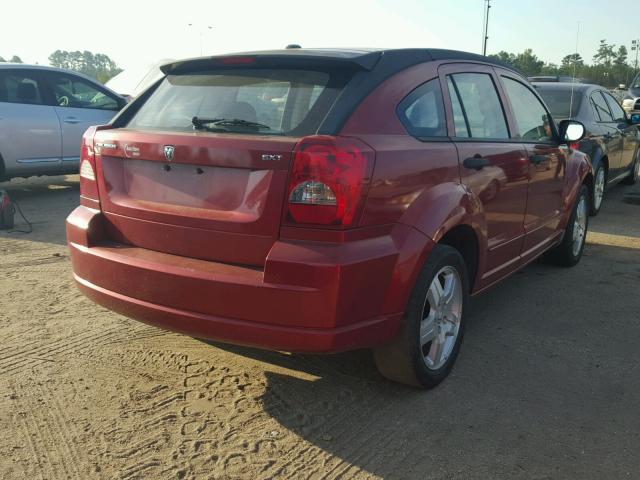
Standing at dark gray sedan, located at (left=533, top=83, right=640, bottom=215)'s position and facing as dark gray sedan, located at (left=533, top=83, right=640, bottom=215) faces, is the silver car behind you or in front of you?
behind

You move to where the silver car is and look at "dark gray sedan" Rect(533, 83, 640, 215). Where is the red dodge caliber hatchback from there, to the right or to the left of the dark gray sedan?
right

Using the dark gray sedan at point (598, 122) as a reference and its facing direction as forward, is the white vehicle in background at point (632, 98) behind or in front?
in front

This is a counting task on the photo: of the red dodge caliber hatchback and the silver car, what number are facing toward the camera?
0

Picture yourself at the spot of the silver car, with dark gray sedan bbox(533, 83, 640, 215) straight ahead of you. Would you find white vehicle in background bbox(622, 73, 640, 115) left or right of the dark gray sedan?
left

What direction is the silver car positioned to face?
to the viewer's right

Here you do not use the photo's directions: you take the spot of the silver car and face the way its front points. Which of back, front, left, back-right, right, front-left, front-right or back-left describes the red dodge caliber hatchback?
right

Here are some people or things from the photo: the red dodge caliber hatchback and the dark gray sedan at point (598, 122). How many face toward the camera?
0

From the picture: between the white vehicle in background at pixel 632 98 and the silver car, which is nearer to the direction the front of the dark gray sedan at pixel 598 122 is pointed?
the white vehicle in background

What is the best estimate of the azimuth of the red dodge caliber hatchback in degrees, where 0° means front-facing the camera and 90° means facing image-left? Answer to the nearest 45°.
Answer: approximately 225°

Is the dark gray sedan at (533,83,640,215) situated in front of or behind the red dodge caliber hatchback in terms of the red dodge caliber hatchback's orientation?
in front

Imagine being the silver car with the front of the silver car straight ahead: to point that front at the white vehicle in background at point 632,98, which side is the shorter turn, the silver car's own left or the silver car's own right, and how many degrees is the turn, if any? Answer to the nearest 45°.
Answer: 0° — it already faces it
